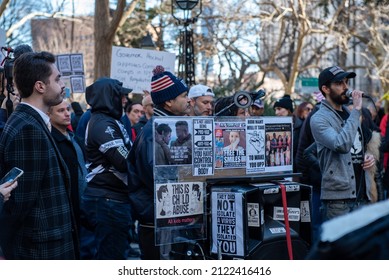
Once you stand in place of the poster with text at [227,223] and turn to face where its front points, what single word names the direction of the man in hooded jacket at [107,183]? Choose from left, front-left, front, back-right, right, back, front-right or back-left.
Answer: back-right

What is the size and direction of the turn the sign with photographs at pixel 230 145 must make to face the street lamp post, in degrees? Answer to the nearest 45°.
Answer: approximately 180°

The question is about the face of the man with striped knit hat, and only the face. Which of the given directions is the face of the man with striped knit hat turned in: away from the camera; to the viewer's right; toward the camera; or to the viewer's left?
to the viewer's right

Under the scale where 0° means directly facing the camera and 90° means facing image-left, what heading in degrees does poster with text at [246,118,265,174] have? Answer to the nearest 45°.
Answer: approximately 0°

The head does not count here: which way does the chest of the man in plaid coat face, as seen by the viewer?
to the viewer's right

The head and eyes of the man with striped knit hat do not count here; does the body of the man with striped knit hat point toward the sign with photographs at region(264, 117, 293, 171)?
yes

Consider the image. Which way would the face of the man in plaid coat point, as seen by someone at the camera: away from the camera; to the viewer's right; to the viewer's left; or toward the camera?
to the viewer's right

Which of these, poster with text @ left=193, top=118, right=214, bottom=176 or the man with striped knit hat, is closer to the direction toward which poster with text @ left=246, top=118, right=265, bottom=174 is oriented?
the poster with text
